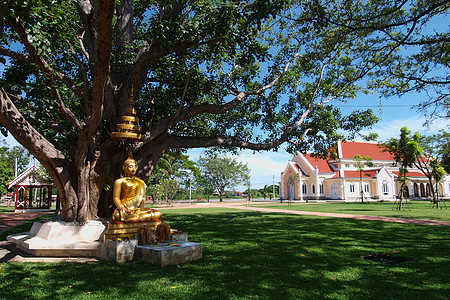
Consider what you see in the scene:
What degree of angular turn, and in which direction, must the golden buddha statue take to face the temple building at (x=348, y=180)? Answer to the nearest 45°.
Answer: approximately 90° to its left

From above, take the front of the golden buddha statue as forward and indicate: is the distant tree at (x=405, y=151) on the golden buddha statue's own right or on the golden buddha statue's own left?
on the golden buddha statue's own left

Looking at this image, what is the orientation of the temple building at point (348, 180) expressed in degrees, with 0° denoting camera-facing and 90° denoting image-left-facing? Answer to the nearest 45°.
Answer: approximately 45°

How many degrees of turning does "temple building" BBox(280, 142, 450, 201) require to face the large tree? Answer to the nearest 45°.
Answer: approximately 45° to its left

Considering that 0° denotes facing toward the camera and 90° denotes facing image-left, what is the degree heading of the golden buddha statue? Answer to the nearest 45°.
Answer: approximately 315°

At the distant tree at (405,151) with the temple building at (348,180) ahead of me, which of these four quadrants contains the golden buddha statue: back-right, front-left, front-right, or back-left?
back-left

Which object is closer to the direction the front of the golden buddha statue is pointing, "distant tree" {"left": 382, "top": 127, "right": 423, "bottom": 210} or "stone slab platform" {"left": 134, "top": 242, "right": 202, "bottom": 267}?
the stone slab platform
